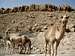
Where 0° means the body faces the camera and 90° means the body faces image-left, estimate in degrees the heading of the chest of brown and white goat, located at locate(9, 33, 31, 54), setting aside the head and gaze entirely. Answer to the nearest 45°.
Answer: approximately 90°

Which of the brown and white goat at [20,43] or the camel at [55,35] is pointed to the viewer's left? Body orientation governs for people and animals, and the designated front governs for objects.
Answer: the brown and white goat at [20,43]

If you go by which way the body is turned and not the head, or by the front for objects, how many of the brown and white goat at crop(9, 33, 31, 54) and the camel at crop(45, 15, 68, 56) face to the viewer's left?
1
